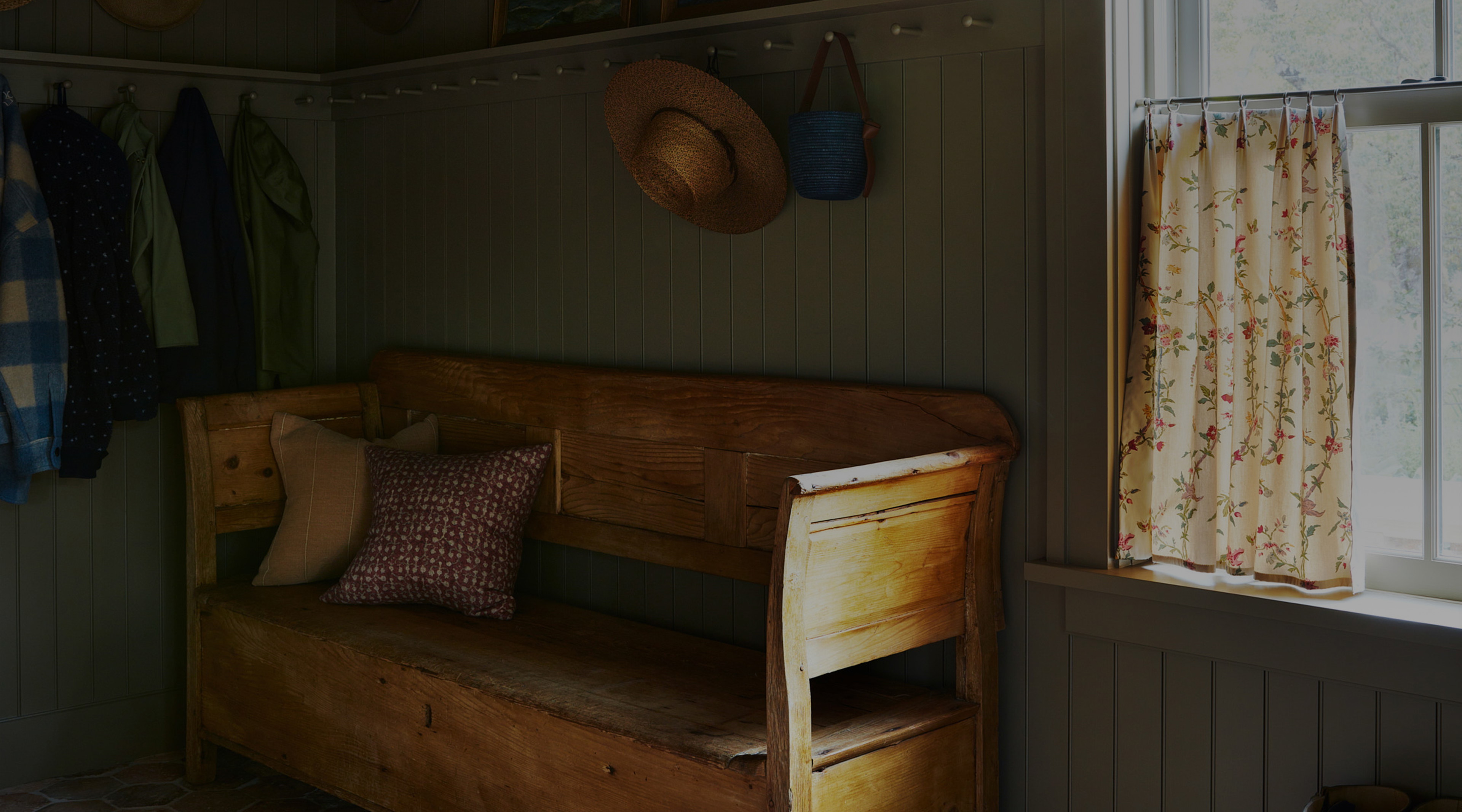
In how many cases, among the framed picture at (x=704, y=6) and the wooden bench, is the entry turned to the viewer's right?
0

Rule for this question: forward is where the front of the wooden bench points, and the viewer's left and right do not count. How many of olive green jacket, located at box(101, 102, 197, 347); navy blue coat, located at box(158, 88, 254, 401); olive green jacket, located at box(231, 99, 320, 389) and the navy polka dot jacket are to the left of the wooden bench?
0

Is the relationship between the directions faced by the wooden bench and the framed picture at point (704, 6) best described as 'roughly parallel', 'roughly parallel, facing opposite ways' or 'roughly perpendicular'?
roughly parallel

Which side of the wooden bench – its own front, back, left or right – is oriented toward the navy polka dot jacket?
right

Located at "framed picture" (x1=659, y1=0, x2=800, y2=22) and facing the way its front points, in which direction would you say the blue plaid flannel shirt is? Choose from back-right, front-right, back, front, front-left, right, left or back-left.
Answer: front-right

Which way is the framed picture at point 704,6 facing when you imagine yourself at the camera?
facing the viewer and to the left of the viewer

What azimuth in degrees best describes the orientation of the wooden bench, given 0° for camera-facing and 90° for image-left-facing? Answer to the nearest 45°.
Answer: approximately 45°

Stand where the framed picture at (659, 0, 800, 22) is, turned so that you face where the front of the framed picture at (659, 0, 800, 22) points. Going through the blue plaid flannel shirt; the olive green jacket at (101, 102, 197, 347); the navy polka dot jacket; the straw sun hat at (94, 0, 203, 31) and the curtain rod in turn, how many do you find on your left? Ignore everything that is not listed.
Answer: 1

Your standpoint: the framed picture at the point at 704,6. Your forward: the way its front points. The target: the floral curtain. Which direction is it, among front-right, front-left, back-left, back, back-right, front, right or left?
left

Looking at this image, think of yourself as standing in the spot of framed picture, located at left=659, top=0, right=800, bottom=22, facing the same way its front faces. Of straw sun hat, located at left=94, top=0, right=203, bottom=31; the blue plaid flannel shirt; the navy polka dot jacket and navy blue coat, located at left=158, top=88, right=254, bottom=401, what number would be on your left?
0

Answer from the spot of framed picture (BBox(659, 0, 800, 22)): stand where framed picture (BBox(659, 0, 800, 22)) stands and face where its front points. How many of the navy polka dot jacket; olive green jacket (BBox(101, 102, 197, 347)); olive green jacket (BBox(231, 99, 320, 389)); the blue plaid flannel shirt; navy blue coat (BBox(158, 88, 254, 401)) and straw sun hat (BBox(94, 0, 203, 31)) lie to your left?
0

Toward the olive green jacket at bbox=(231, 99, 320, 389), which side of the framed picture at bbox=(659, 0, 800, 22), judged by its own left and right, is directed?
right

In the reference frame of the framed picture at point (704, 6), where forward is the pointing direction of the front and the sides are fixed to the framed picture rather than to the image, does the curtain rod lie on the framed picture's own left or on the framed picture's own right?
on the framed picture's own left

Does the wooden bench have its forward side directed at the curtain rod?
no

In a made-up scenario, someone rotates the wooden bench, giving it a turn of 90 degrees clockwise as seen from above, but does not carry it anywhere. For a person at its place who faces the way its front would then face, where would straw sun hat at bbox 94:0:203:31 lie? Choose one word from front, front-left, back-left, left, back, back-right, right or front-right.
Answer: front
